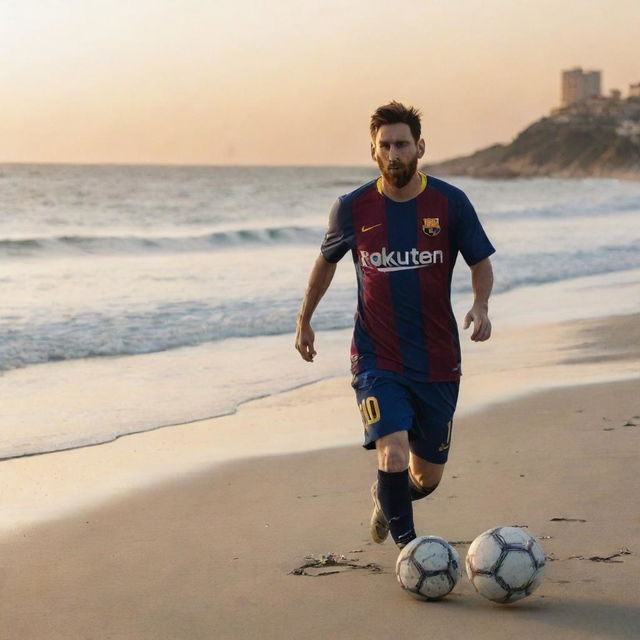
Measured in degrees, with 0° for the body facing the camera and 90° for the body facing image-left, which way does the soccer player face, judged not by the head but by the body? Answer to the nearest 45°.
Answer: approximately 0°

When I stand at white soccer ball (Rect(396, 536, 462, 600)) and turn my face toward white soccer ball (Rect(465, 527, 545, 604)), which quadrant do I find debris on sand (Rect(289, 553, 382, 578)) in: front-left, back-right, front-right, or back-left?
back-left

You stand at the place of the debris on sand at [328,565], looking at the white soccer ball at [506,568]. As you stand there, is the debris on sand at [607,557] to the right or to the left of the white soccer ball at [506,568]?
left
